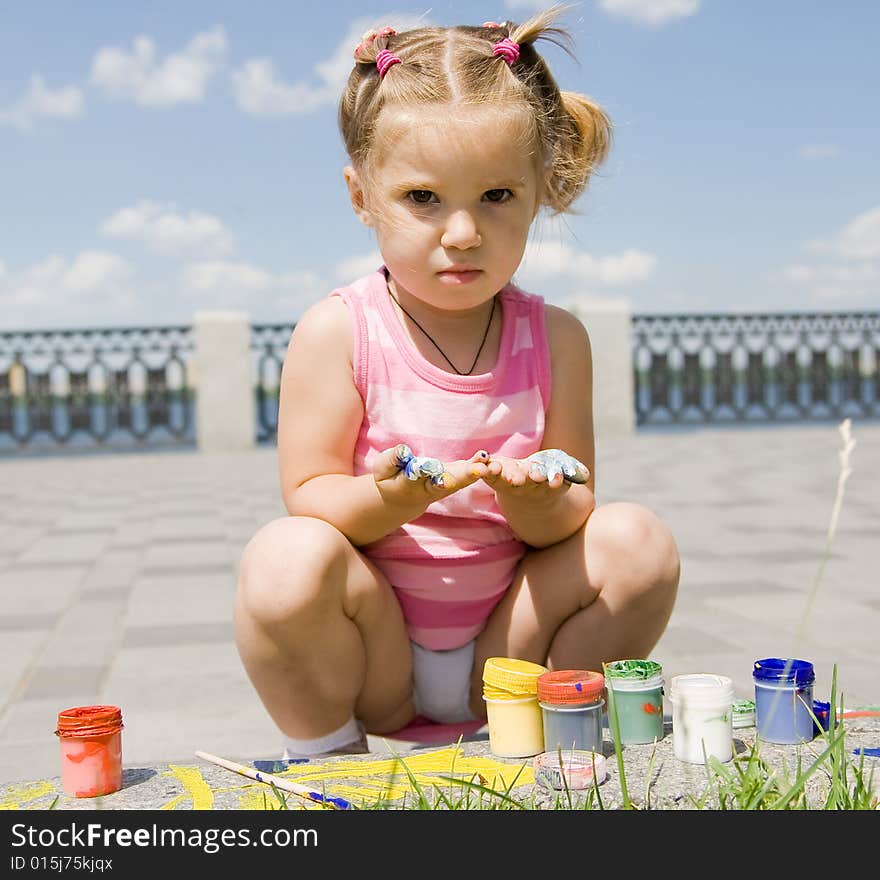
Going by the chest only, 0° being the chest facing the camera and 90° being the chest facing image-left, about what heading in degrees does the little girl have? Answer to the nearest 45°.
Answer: approximately 0°

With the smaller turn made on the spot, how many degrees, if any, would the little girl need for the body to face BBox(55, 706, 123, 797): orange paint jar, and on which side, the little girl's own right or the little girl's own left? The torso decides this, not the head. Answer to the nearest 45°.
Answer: approximately 45° to the little girl's own right

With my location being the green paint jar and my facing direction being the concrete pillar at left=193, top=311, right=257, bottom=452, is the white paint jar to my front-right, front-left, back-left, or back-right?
back-right

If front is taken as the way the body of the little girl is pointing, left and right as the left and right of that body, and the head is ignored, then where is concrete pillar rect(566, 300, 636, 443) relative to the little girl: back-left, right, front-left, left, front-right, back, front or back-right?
back
